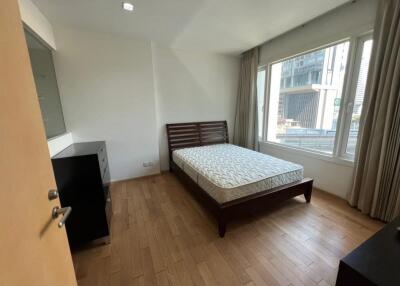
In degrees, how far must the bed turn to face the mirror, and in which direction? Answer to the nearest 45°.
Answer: approximately 135° to its right

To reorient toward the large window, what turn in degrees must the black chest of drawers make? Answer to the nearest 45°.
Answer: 0° — it already faces it

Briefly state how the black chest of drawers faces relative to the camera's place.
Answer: facing to the right of the viewer

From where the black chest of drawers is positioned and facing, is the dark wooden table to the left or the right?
on its right

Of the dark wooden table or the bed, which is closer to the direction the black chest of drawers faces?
the bed

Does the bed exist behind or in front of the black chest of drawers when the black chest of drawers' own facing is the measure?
in front

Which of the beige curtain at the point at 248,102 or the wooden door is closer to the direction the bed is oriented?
the wooden door

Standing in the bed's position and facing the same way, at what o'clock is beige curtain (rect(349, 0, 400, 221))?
The beige curtain is roughly at 10 o'clock from the bed.

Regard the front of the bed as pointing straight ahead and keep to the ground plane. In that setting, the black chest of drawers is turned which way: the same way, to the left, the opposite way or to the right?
to the left

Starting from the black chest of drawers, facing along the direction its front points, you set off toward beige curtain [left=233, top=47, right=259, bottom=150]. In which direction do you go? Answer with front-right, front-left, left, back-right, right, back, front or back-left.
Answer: front

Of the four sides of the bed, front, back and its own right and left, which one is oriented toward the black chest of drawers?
right

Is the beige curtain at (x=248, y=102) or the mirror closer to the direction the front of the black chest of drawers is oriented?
the beige curtain

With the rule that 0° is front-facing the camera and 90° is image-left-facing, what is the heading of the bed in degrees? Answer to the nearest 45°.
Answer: approximately 315°

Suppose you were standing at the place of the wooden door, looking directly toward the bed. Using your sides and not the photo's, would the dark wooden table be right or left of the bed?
right

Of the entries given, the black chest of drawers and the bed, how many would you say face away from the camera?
0
